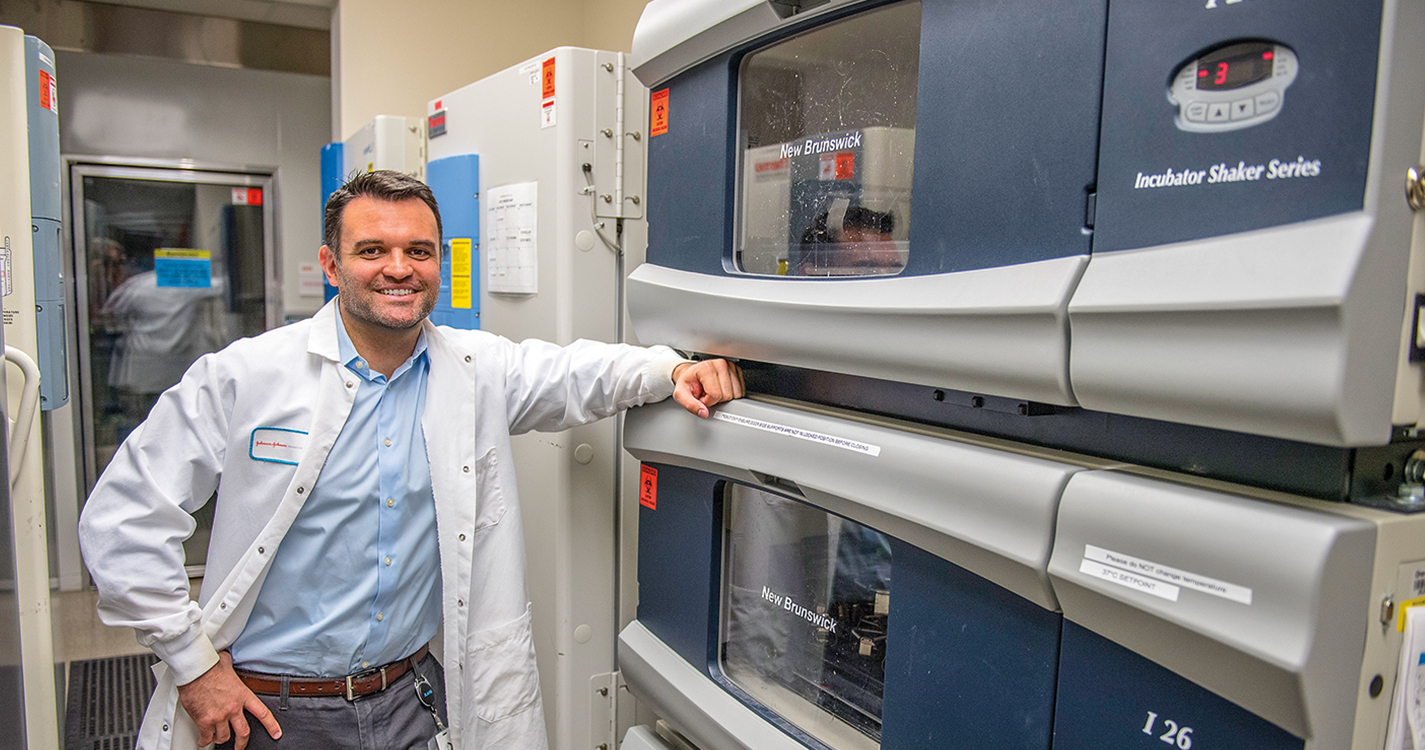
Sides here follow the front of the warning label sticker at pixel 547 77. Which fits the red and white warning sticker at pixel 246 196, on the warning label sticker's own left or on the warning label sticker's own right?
on the warning label sticker's own right

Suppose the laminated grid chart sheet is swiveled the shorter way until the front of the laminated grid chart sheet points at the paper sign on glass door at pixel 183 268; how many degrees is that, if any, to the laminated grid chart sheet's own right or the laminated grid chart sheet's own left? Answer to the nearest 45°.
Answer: approximately 90° to the laminated grid chart sheet's own right

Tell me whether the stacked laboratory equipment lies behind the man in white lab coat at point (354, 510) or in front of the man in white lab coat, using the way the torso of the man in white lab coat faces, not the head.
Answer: in front

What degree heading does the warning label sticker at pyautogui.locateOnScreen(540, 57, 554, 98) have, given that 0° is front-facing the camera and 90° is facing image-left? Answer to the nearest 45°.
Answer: approximately 45°

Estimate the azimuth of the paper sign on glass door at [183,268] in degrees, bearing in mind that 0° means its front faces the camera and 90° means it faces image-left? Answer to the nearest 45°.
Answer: approximately 0°

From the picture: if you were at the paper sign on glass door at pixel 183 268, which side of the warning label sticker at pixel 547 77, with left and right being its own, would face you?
right

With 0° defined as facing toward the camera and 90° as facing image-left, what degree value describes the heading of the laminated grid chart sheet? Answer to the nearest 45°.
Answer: approximately 45°

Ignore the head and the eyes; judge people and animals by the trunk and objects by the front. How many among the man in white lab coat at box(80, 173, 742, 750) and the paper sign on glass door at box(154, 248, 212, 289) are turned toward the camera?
2
